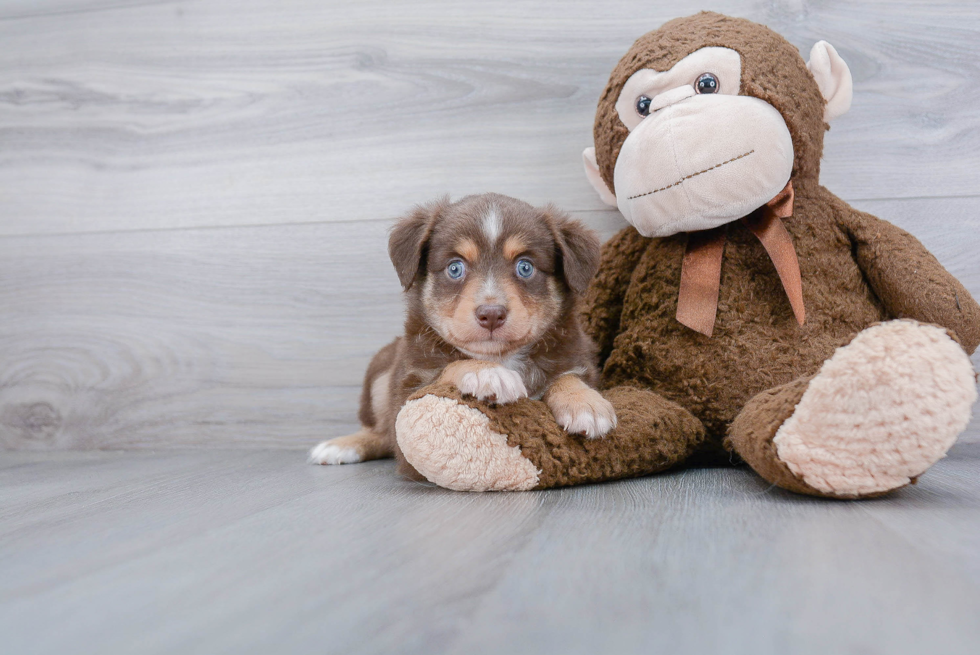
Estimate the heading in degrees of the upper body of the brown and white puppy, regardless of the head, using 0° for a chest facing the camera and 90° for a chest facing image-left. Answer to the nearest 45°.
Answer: approximately 0°
